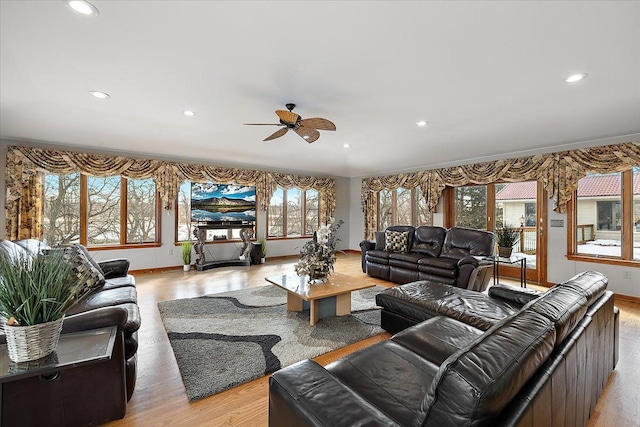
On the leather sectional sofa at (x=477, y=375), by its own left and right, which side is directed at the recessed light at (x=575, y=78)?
right

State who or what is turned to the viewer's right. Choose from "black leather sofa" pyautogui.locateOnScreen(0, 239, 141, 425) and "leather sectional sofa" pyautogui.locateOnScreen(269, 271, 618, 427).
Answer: the black leather sofa

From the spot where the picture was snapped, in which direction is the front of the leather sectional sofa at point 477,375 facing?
facing away from the viewer and to the left of the viewer

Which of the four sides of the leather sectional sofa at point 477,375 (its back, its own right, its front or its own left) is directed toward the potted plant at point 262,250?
front

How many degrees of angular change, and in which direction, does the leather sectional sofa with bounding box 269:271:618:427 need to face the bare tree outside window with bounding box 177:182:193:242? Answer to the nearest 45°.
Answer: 0° — it already faces it

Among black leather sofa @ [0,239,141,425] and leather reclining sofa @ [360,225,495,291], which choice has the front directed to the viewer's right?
the black leather sofa

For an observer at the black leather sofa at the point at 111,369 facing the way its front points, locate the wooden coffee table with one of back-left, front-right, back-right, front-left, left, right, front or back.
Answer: front

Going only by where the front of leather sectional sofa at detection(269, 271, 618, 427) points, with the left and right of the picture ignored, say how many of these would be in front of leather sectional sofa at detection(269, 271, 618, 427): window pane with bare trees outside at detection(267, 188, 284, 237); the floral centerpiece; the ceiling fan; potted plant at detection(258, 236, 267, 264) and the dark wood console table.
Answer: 5

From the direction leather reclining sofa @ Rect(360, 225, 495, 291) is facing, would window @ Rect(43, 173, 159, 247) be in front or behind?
in front

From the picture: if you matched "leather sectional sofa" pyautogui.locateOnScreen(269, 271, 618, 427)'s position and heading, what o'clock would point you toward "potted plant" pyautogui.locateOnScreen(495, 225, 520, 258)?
The potted plant is roughly at 2 o'clock from the leather sectional sofa.

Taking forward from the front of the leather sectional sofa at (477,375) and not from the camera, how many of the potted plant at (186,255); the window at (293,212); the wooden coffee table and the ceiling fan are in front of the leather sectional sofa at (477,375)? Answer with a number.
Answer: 4

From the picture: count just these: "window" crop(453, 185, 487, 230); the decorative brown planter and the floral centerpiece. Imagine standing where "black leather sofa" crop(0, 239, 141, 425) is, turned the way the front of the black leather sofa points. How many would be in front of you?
3

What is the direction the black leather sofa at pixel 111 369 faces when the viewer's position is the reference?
facing to the right of the viewer

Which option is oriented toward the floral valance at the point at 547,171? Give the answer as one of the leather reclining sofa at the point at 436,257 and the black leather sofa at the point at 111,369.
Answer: the black leather sofa

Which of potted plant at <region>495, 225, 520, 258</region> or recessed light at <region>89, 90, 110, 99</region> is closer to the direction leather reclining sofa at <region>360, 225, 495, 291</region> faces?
the recessed light

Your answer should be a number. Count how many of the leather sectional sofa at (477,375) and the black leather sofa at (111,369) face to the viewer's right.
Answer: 1

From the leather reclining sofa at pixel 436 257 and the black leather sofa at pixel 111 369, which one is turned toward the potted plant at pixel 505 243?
the black leather sofa
